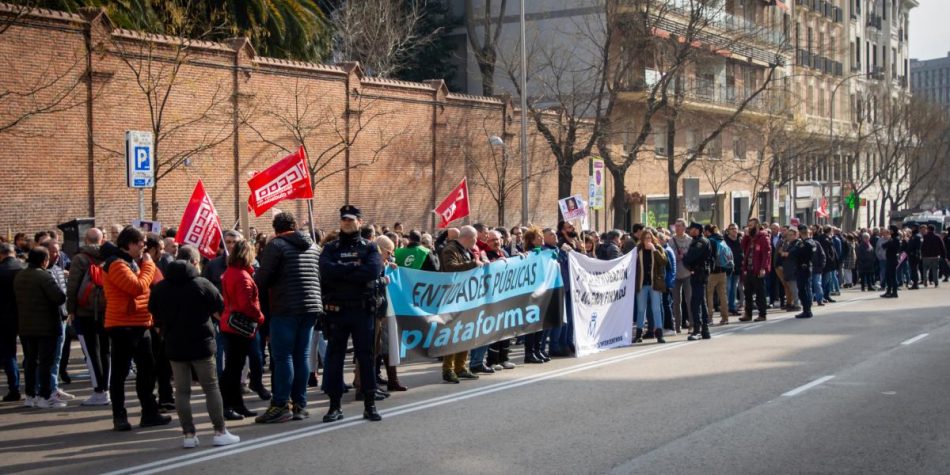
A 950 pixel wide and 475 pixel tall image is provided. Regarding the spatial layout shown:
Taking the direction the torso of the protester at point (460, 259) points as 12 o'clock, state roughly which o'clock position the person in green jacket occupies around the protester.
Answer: The person in green jacket is roughly at 4 o'clock from the protester.

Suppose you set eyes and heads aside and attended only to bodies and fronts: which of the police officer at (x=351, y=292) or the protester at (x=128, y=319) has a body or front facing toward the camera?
the police officer

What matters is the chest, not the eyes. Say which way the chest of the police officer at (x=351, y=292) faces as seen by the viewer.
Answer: toward the camera

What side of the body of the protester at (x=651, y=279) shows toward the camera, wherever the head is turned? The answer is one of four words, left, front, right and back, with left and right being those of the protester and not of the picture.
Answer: front

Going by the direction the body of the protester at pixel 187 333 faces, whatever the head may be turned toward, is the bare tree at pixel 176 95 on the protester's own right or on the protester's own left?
on the protester's own left

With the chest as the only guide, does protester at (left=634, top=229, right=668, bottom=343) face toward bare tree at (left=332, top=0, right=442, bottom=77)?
no

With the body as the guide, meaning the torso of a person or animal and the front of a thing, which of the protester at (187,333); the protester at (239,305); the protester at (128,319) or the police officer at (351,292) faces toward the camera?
the police officer

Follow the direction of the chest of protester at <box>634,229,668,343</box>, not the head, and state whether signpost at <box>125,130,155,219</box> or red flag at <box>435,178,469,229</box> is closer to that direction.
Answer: the signpost

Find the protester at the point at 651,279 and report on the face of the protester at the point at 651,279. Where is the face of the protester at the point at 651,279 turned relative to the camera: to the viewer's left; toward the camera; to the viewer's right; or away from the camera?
toward the camera

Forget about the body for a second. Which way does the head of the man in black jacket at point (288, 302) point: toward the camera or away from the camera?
away from the camera

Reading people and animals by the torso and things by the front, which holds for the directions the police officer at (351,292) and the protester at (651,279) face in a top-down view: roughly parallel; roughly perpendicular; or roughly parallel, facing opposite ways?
roughly parallel

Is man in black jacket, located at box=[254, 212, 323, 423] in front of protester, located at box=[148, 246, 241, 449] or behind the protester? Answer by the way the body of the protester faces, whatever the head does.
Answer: in front

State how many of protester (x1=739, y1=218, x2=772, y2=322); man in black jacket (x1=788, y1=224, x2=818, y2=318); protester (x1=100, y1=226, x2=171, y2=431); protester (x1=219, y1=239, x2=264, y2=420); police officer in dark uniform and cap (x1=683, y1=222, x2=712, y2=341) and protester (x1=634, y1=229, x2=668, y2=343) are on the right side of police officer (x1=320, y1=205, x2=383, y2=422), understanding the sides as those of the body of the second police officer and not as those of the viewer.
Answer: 2

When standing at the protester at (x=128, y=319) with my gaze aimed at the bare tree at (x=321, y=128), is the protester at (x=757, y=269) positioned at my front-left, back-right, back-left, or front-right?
front-right

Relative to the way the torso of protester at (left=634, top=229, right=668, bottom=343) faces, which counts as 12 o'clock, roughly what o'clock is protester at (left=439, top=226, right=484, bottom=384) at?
protester at (left=439, top=226, right=484, bottom=384) is roughly at 1 o'clock from protester at (left=634, top=229, right=668, bottom=343).

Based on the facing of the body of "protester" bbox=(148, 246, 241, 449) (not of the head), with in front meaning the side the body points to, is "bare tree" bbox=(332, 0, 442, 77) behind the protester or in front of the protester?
in front

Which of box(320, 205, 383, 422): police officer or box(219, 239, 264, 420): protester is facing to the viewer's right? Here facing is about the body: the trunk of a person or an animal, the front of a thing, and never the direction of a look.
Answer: the protester

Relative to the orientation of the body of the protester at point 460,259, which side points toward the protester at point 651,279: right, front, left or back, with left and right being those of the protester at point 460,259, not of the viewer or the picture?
left
